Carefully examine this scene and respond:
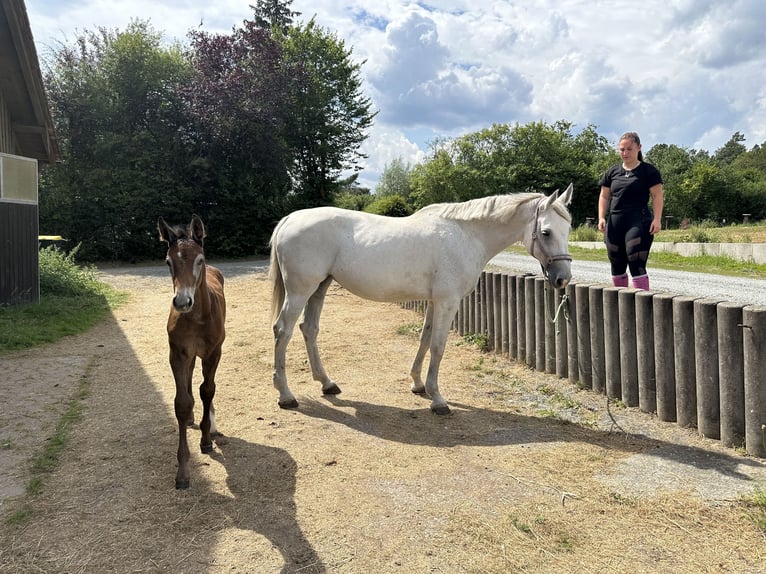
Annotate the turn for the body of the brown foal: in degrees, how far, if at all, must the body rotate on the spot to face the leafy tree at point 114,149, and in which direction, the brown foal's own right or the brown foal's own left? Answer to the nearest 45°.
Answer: approximately 180°

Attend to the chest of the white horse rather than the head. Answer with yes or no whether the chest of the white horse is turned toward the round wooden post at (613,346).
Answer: yes

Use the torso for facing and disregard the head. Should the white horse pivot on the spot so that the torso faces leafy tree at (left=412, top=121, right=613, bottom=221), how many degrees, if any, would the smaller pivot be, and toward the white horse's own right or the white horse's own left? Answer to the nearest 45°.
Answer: approximately 90° to the white horse's own left

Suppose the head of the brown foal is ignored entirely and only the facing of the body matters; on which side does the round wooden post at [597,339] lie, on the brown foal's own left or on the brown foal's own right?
on the brown foal's own left

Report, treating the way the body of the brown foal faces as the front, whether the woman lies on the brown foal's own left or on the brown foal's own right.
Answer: on the brown foal's own left

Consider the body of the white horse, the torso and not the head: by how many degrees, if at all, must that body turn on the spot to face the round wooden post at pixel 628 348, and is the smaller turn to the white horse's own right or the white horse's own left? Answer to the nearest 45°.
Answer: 0° — it already faces it

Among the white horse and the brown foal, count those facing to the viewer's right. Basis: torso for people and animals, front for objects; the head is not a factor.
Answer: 1

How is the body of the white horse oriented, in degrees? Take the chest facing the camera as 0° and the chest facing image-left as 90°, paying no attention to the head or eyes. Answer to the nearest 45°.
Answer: approximately 270°

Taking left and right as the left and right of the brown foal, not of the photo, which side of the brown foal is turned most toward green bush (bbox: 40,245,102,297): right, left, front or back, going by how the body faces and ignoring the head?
back
